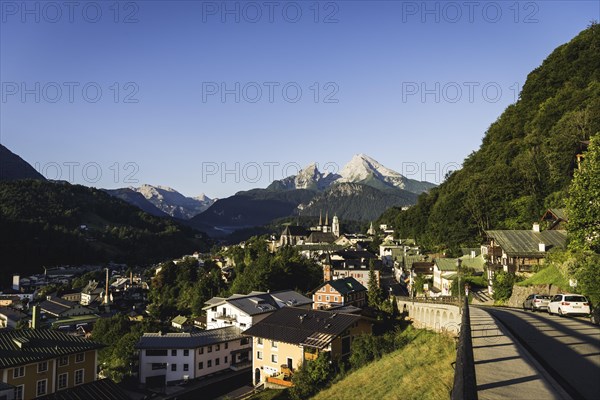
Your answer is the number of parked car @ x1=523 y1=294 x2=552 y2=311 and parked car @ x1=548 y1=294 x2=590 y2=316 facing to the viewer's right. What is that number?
0

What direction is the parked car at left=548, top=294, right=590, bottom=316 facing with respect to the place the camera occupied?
facing away from the viewer and to the left of the viewer

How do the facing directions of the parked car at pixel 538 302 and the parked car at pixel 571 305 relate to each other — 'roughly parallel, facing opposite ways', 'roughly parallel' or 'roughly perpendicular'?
roughly parallel

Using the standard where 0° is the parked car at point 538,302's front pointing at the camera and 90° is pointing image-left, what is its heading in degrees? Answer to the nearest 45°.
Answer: approximately 135°

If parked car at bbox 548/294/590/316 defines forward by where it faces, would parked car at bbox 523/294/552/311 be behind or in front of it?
in front
